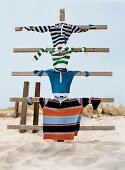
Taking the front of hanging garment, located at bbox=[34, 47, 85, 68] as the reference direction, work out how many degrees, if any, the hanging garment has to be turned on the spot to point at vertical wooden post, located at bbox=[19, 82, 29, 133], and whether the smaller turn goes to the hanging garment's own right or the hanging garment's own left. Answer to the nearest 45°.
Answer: approximately 135° to the hanging garment's own right

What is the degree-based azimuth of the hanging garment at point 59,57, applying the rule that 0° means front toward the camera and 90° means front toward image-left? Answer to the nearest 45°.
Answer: approximately 0°

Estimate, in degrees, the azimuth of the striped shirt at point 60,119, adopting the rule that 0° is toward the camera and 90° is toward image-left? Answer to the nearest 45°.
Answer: approximately 0°
